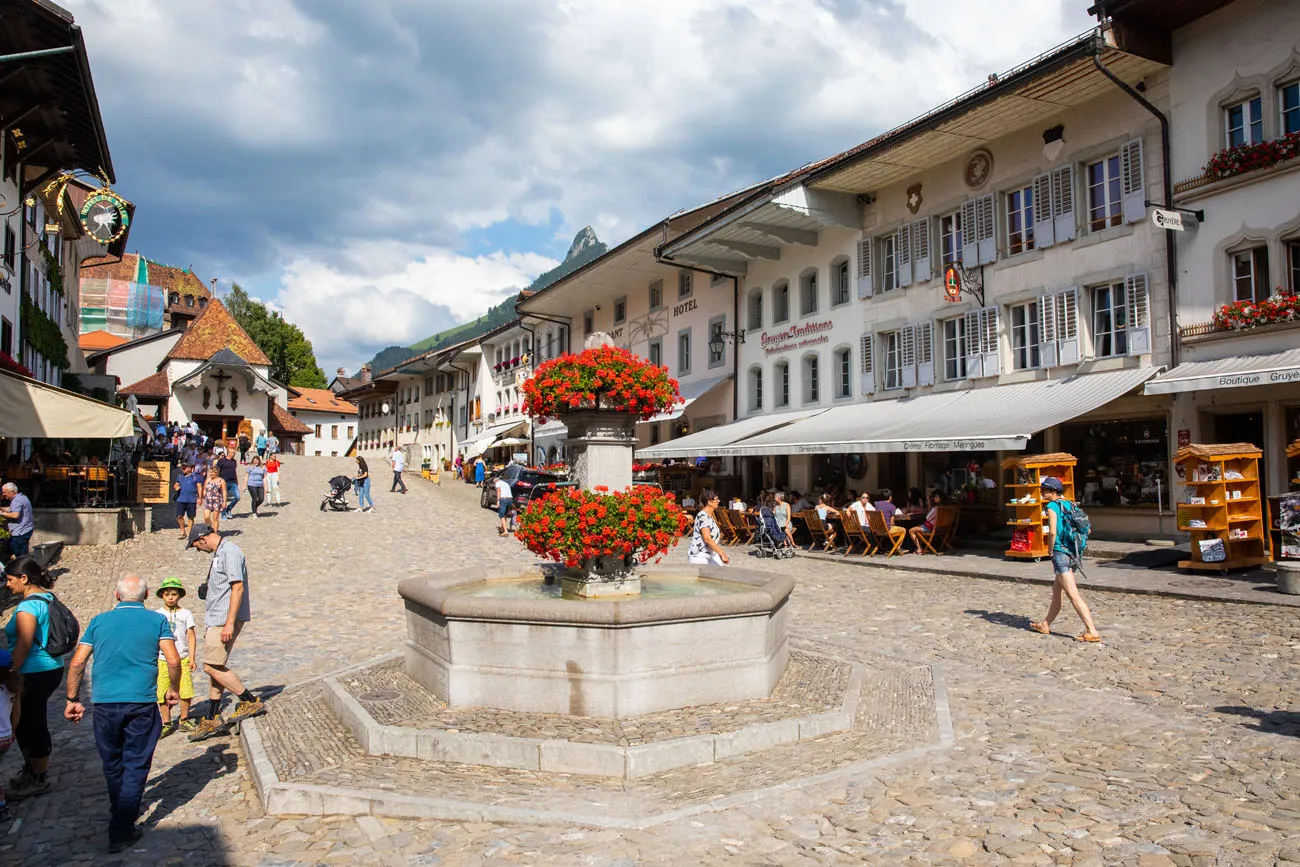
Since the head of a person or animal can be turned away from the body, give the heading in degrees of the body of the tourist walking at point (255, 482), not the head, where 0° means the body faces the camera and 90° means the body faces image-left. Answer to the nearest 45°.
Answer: approximately 0°

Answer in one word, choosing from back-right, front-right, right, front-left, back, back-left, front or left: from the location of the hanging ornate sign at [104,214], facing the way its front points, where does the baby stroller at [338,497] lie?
back-left

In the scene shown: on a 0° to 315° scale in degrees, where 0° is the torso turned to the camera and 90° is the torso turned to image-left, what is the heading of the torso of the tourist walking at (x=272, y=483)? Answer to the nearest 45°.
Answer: approximately 0°

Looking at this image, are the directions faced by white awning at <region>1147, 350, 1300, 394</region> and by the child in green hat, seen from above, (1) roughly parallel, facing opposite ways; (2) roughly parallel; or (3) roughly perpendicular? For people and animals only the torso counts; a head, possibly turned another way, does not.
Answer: roughly perpendicular

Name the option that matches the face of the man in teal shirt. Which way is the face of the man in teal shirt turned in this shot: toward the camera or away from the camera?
away from the camera

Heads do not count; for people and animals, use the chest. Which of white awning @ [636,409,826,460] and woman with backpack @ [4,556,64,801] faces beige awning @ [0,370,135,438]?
white awning @ [636,409,826,460]

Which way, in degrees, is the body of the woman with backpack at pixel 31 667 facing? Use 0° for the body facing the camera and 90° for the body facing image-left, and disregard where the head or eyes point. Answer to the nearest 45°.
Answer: approximately 90°

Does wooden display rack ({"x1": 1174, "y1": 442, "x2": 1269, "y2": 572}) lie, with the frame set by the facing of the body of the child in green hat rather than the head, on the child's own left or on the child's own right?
on the child's own left

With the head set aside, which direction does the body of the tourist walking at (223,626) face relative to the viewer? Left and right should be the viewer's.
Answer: facing to the left of the viewer

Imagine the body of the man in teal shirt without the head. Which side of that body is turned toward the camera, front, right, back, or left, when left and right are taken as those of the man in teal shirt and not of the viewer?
back

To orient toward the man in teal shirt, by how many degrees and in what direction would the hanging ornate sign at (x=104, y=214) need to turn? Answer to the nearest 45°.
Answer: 0° — it already faces them

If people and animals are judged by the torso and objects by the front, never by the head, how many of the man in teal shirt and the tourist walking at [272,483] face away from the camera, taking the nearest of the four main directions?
1

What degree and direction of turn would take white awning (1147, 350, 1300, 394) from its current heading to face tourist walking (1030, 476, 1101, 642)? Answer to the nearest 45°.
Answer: approximately 45° to its left
